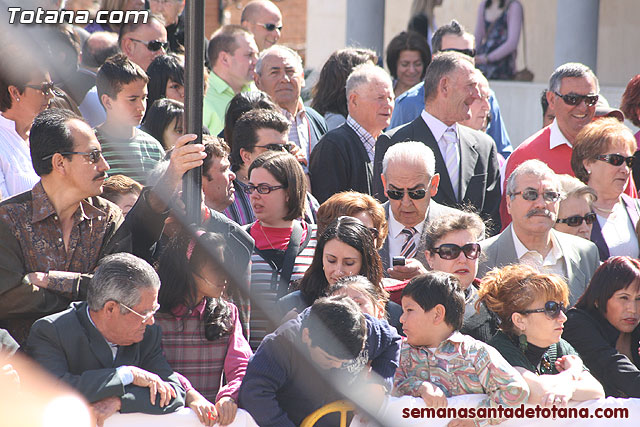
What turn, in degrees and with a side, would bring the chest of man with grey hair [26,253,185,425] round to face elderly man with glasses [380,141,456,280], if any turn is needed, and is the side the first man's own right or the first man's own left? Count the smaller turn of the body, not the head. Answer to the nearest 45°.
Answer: approximately 90° to the first man's own left

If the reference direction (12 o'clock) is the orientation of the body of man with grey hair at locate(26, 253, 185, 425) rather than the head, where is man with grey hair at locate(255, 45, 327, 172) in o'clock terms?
man with grey hair at locate(255, 45, 327, 172) is roughly at 8 o'clock from man with grey hair at locate(26, 253, 185, 425).

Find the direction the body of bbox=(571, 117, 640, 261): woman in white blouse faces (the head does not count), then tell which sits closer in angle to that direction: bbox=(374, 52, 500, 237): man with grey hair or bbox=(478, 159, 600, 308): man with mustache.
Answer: the man with mustache

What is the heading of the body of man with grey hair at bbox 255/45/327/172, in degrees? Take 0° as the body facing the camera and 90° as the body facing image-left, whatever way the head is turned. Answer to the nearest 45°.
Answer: approximately 315°

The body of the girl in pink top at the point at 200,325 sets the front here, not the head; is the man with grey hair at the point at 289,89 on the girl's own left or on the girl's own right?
on the girl's own left

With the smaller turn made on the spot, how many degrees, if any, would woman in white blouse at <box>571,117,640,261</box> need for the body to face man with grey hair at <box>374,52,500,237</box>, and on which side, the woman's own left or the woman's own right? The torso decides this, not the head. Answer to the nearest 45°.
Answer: approximately 135° to the woman's own right

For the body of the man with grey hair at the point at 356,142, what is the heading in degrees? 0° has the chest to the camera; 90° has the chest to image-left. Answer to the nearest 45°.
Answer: approximately 315°

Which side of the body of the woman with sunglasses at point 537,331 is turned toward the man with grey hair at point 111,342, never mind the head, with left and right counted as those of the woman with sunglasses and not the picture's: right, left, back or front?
right
